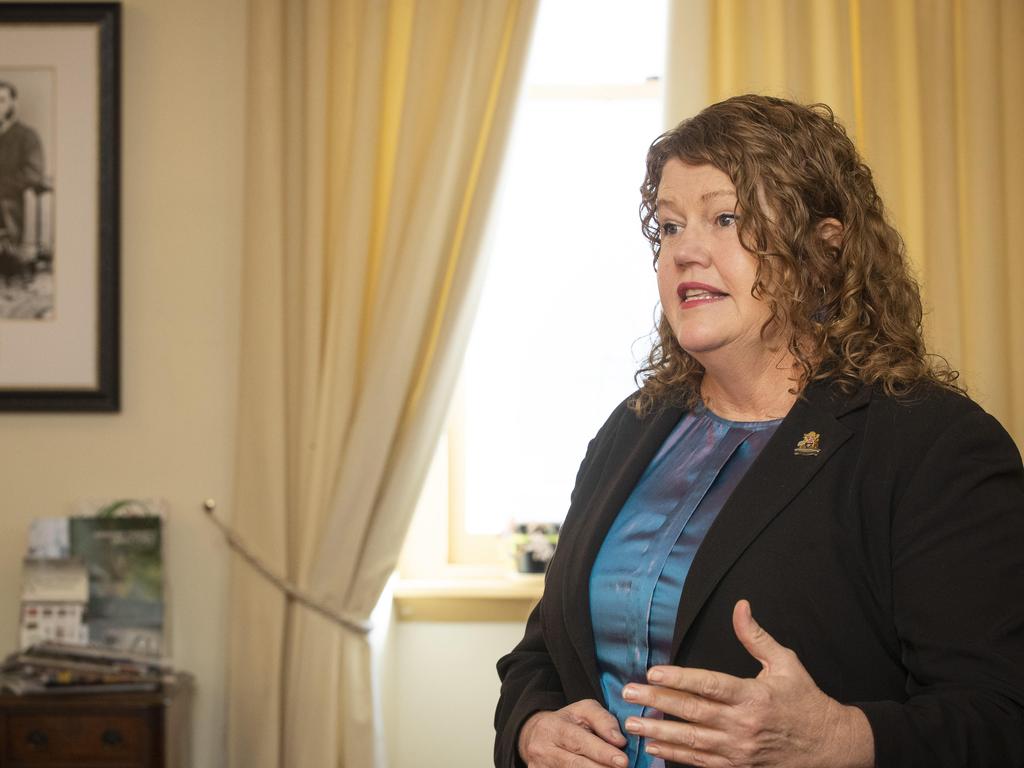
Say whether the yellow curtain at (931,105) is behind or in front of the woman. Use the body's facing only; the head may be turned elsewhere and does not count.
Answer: behind

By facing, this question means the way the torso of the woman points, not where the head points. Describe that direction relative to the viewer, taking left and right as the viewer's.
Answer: facing the viewer and to the left of the viewer

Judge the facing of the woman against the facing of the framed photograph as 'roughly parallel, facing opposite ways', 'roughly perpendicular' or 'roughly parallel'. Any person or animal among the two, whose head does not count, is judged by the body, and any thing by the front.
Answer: roughly perpendicular

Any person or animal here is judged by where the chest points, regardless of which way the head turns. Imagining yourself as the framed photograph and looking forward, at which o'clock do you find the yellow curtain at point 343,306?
The yellow curtain is roughly at 10 o'clock from the framed photograph.

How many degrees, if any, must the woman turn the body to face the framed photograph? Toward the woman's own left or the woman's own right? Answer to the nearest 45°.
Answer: approximately 90° to the woman's own right

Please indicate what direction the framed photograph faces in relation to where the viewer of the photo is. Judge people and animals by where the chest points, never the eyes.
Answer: facing the viewer

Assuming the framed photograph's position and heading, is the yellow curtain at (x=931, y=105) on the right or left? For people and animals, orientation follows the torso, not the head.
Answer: on its left

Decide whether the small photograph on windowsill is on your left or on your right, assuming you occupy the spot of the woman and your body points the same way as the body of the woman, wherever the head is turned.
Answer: on your right

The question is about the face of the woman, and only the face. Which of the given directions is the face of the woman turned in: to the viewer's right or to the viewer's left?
to the viewer's left

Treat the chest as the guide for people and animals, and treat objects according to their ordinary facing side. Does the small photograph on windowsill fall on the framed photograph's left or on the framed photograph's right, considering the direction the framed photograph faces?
on its left
